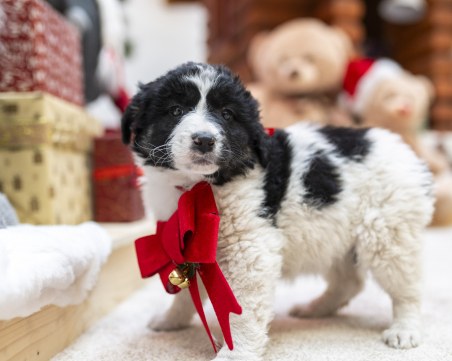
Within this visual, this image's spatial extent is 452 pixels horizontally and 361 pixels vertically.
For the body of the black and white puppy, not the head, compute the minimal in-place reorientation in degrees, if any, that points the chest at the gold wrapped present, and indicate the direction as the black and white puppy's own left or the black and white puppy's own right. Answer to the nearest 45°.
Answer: approximately 45° to the black and white puppy's own right

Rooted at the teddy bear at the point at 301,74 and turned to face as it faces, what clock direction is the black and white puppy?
The black and white puppy is roughly at 12 o'clock from the teddy bear.

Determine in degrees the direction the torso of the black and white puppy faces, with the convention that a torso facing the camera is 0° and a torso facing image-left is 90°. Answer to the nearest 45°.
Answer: approximately 45°

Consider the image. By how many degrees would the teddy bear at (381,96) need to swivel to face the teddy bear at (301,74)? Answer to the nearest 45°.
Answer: approximately 45° to its right

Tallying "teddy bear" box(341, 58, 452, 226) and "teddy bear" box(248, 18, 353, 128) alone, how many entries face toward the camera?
2

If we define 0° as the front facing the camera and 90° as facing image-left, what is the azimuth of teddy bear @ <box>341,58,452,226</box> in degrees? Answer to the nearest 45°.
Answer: approximately 0°
